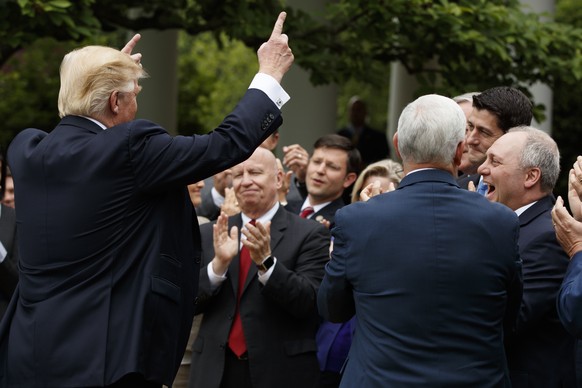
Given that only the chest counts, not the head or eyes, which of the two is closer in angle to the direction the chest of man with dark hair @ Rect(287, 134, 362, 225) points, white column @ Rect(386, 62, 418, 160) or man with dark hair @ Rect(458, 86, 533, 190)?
the man with dark hair

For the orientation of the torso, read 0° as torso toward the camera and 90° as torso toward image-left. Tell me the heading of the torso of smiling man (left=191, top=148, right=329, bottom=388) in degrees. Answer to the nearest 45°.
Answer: approximately 45°

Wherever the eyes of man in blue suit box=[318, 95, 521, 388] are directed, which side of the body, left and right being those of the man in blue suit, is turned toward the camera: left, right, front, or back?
back

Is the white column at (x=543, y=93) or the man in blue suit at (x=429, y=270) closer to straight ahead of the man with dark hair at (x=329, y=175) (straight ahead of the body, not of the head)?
the man in blue suit

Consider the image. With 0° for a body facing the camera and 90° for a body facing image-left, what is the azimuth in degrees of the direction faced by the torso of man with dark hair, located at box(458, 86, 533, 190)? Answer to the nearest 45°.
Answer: approximately 45°

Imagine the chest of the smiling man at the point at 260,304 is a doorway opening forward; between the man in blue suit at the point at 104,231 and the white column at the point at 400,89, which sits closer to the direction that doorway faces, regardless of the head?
the man in blue suit

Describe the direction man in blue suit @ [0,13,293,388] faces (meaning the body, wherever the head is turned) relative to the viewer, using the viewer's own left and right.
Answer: facing away from the viewer and to the right of the viewer

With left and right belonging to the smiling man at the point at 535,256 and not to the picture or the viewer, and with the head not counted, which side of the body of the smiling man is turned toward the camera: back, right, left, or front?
left

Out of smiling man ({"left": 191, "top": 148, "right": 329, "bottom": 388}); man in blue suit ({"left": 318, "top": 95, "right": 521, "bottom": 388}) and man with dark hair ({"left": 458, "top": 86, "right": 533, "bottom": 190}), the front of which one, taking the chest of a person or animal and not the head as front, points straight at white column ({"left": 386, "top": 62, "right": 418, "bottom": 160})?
the man in blue suit

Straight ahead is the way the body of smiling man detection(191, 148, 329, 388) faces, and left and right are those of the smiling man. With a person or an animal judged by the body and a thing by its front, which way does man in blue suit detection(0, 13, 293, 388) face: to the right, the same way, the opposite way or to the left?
the opposite way

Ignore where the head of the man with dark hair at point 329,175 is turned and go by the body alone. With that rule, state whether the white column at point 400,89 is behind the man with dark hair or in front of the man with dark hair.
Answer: behind
